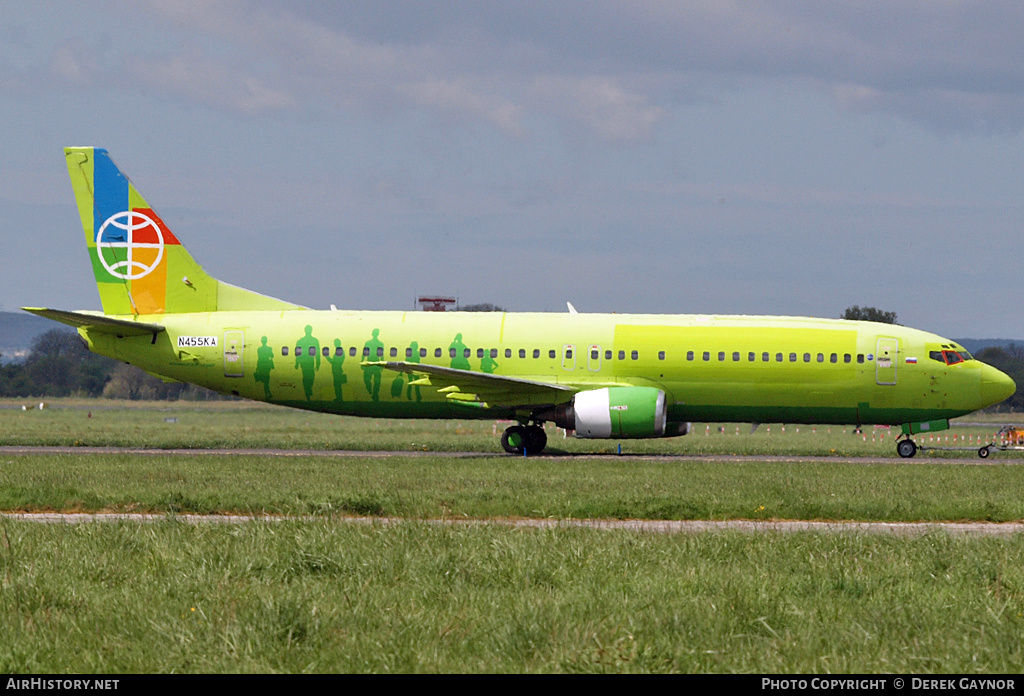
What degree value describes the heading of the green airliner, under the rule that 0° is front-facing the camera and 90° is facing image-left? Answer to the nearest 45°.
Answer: approximately 270°
